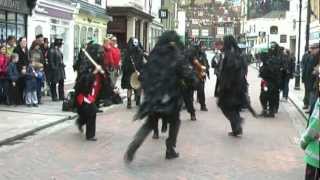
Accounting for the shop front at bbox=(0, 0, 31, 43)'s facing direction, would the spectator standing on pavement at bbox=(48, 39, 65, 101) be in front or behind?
in front

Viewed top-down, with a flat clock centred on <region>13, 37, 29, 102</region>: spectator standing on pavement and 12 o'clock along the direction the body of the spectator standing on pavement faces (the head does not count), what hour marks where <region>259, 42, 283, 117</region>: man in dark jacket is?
The man in dark jacket is roughly at 11 o'clock from the spectator standing on pavement.

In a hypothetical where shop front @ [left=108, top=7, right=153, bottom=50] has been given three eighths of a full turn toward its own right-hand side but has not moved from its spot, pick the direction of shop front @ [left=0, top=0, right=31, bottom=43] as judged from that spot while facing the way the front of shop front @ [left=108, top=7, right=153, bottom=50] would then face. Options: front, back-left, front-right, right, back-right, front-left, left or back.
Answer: left

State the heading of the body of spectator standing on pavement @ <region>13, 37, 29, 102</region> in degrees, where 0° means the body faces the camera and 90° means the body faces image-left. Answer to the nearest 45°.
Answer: approximately 315°

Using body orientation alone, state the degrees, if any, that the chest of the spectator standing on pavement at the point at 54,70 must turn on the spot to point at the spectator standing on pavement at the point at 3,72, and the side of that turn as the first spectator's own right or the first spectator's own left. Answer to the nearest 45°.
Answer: approximately 135° to the first spectator's own right

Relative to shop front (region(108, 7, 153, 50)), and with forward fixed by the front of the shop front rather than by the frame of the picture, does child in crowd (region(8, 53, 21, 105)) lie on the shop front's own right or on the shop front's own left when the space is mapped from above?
on the shop front's own right

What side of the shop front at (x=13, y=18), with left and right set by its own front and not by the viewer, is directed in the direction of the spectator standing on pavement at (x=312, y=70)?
front

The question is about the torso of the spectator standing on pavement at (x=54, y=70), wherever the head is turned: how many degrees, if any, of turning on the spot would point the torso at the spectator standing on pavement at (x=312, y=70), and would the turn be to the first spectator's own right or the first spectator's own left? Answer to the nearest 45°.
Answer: approximately 45° to the first spectator's own right

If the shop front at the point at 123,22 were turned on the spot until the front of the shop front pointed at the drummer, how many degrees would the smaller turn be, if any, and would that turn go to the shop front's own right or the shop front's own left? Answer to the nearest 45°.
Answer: approximately 45° to the shop front's own right

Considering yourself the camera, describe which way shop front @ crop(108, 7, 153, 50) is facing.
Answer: facing the viewer and to the right of the viewer

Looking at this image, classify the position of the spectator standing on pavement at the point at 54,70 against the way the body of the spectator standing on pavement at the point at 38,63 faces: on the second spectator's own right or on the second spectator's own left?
on the second spectator's own left

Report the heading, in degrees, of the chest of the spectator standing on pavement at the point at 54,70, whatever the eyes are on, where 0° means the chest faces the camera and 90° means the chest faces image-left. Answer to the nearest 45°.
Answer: approximately 270°
